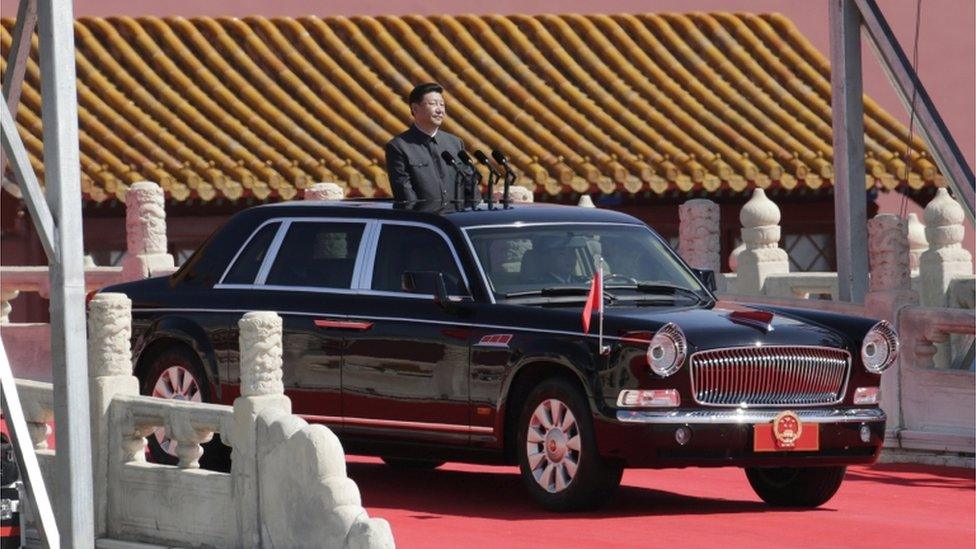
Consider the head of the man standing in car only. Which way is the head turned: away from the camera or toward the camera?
toward the camera

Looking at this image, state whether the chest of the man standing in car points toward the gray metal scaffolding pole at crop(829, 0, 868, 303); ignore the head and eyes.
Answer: no

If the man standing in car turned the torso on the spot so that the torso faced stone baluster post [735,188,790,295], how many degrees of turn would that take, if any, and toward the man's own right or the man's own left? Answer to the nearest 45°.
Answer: approximately 90° to the man's own left

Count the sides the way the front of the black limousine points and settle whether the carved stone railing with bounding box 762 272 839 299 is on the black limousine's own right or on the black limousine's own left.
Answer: on the black limousine's own left

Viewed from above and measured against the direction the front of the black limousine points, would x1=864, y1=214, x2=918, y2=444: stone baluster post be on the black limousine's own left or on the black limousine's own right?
on the black limousine's own left

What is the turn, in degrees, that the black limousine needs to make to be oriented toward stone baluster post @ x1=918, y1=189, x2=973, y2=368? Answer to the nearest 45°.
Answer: approximately 90° to its left

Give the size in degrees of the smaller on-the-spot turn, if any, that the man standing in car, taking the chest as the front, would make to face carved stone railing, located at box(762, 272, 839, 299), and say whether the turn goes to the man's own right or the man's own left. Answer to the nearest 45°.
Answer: approximately 90° to the man's own left

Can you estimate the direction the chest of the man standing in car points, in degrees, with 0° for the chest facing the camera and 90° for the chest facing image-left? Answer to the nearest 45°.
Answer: approximately 315°

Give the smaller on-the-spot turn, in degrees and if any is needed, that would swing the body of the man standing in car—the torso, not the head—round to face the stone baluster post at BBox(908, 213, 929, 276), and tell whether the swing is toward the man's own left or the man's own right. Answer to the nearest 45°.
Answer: approximately 90° to the man's own left

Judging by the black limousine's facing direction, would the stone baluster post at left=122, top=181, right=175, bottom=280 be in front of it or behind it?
behind

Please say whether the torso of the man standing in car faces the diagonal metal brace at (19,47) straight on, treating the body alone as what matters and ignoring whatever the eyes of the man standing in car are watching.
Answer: no

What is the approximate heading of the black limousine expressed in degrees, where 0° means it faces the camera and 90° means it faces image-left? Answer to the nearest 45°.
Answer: approximately 315°

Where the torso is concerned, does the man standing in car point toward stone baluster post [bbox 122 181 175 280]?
no

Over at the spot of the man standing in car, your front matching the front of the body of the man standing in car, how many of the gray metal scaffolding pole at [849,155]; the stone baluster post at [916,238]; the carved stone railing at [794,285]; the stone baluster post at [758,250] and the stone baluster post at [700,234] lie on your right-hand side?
0
